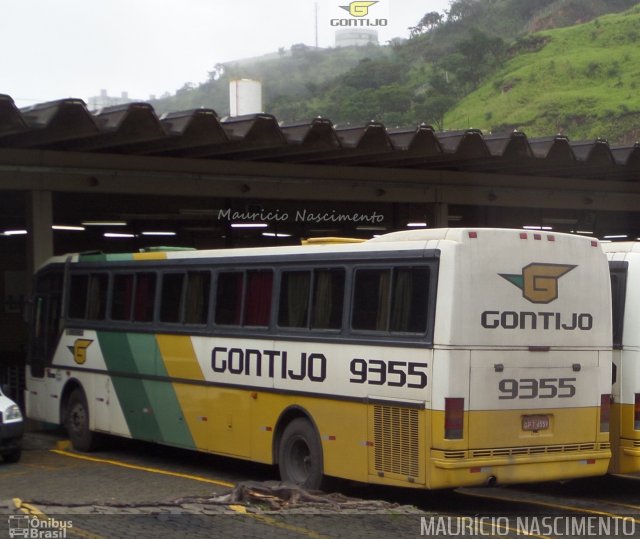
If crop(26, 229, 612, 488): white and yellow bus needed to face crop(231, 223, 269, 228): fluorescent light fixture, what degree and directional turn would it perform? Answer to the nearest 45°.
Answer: approximately 45° to its right

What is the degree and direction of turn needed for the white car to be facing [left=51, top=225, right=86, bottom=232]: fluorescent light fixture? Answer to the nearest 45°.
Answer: approximately 135° to its left

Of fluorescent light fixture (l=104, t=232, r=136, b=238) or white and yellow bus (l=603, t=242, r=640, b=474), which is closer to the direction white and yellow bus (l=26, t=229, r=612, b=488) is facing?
the fluorescent light fixture

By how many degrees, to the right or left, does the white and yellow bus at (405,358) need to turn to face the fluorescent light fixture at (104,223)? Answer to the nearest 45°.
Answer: approximately 45° to its right

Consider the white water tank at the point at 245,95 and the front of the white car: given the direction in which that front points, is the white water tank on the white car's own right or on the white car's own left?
on the white car's own left

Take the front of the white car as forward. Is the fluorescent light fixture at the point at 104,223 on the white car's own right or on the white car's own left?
on the white car's own left

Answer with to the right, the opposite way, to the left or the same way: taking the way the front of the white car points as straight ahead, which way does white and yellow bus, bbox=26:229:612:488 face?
the opposite way

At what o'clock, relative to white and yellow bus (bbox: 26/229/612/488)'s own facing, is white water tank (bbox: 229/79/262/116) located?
The white water tank is roughly at 1 o'clock from the white and yellow bus.

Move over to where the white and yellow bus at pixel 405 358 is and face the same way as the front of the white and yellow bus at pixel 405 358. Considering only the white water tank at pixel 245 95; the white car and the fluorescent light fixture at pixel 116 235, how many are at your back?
0

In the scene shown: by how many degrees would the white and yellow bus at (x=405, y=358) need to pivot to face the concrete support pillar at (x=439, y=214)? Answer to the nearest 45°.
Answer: approximately 45° to its right
